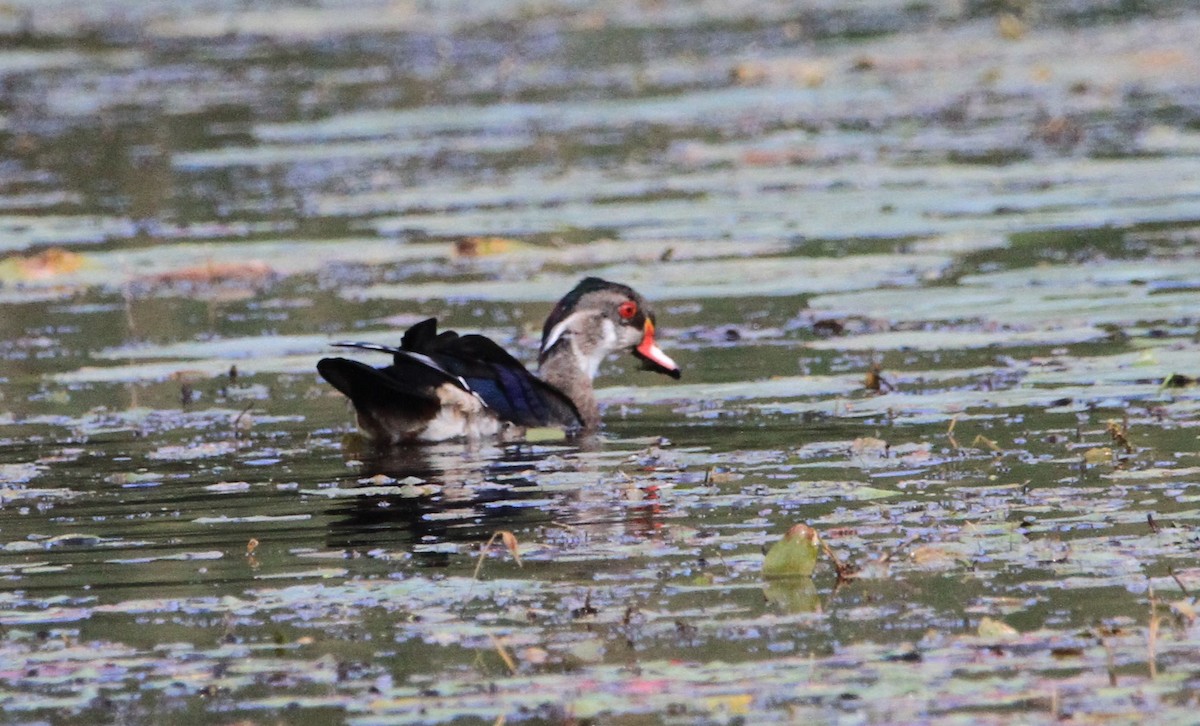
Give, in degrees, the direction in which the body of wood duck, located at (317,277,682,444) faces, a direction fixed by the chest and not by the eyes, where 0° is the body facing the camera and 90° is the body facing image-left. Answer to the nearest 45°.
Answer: approximately 270°

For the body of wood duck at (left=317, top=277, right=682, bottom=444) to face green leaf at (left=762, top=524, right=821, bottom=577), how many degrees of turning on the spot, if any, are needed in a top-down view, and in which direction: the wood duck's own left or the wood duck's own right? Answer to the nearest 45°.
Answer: approximately 90° to the wood duck's own right
